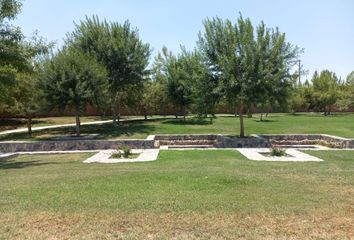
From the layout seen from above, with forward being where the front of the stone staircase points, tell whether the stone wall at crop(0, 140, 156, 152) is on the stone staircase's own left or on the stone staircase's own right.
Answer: on the stone staircase's own right

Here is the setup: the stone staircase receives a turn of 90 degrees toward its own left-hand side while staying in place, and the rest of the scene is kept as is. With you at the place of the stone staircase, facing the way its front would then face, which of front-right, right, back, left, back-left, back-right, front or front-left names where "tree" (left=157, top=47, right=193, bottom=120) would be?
left

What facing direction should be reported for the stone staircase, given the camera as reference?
facing the viewer

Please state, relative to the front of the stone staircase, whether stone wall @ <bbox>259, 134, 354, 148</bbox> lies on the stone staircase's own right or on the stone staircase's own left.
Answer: on the stone staircase's own left

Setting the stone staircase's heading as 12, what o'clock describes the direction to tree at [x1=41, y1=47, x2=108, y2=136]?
The tree is roughly at 3 o'clock from the stone staircase.

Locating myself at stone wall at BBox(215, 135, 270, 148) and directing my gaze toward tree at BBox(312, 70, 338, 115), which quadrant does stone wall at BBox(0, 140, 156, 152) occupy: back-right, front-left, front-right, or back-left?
back-left

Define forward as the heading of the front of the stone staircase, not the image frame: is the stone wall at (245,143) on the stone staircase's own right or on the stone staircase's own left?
on the stone staircase's own left
